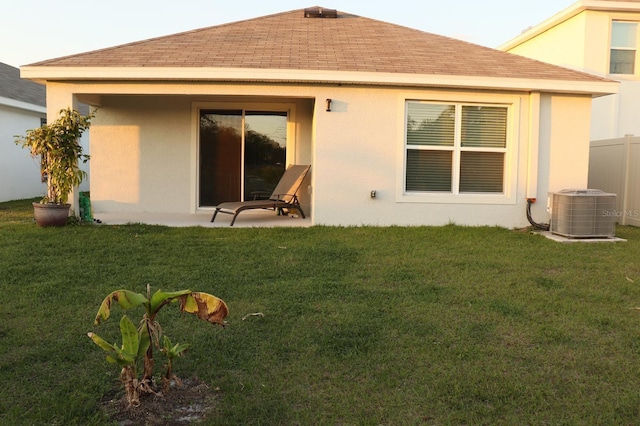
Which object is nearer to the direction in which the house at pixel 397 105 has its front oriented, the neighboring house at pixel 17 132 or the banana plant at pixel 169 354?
the neighboring house

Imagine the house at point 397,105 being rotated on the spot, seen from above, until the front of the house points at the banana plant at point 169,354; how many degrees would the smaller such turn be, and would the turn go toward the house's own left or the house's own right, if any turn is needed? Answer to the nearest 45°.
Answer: approximately 180°

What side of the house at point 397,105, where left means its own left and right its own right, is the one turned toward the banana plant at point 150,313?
back

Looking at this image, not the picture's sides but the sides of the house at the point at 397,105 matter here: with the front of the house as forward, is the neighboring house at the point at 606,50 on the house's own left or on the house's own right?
on the house's own right

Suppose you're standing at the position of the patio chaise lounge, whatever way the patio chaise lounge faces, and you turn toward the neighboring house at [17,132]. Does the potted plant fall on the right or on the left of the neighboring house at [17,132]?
left

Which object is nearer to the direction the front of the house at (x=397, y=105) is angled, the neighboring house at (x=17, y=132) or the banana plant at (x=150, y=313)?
the neighboring house

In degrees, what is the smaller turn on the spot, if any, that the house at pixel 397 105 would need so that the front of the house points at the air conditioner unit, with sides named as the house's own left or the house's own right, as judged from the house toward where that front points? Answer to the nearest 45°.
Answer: approximately 90° to the house's own right

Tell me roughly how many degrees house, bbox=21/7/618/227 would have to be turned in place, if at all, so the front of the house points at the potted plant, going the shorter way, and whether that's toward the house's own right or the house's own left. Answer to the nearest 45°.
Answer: approximately 90° to the house's own left

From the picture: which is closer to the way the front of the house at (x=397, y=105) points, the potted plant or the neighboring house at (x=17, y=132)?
the neighboring house

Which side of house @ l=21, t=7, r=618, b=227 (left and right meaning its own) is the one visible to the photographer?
back
